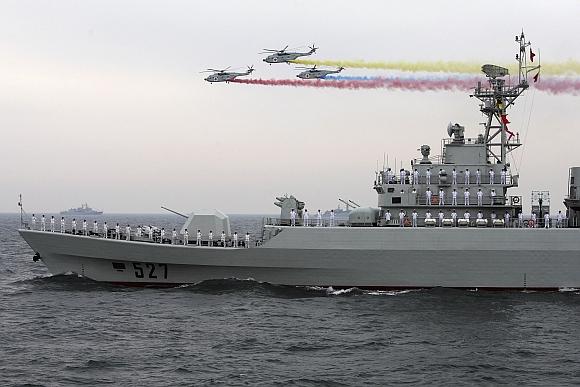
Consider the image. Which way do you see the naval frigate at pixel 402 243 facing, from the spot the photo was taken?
facing to the left of the viewer
